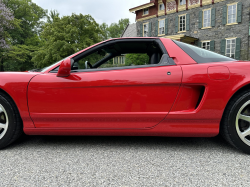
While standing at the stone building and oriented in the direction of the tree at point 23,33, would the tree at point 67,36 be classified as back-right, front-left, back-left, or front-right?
front-left

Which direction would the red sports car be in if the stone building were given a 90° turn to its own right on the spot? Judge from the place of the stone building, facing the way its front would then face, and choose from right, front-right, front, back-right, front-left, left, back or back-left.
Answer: back-left

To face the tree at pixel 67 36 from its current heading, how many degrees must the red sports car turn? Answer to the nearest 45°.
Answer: approximately 90° to its right

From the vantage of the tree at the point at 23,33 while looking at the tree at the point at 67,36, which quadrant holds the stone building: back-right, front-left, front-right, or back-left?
front-left

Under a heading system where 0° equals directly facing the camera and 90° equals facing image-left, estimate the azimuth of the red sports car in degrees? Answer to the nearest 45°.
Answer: approximately 90°

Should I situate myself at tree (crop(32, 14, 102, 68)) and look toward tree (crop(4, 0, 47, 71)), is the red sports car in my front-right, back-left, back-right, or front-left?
back-left

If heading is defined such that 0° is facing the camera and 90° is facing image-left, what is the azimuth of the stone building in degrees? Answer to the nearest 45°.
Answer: approximately 45°
